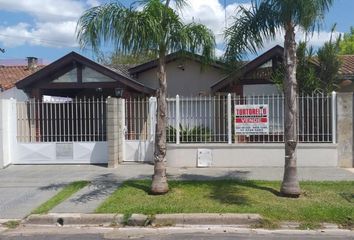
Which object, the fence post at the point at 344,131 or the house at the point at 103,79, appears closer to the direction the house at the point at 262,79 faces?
the fence post

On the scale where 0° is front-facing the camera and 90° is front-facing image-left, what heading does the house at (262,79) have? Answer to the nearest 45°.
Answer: approximately 0°

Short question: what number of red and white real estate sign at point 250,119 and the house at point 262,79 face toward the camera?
2

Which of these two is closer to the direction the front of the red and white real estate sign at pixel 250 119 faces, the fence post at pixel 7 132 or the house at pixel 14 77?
the fence post

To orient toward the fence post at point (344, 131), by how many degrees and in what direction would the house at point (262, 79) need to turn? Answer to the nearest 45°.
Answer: approximately 45° to its left

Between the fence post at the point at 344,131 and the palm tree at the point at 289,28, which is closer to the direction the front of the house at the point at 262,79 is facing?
the palm tree

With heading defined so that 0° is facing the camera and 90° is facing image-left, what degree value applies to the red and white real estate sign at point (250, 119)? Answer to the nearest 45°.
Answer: approximately 0°

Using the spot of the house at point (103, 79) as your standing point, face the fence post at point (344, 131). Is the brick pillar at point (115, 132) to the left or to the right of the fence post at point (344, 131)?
right
